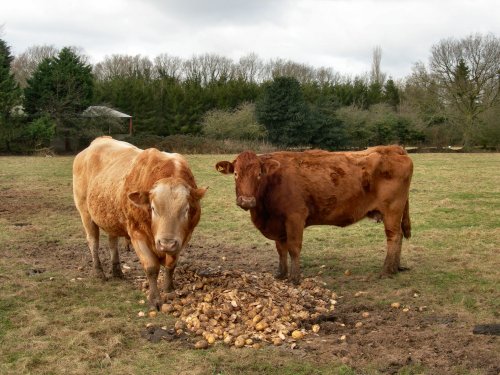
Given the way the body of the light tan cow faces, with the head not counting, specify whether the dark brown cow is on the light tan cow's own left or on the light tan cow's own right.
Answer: on the light tan cow's own left

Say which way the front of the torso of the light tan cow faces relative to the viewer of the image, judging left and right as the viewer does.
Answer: facing the viewer and to the right of the viewer
